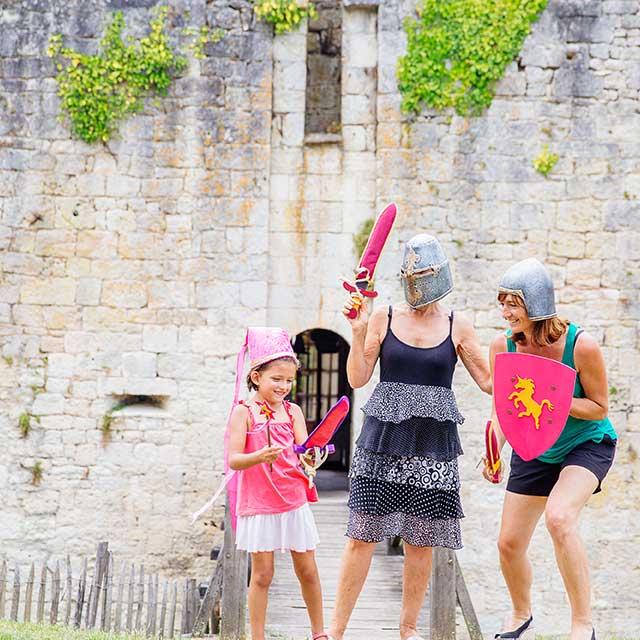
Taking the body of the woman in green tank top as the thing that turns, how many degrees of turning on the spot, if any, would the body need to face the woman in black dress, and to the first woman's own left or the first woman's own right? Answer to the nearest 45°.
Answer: approximately 45° to the first woman's own right

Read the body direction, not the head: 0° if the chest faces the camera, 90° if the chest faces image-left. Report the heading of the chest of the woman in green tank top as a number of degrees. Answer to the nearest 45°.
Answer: approximately 45°

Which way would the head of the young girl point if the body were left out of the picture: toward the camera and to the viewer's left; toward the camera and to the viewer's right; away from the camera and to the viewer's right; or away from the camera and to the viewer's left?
toward the camera and to the viewer's right

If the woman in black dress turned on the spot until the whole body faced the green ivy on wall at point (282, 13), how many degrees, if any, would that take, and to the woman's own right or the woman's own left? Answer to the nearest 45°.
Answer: approximately 180°

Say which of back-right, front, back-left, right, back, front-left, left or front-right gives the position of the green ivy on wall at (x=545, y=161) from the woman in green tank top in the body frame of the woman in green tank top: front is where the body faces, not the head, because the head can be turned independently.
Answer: back-right

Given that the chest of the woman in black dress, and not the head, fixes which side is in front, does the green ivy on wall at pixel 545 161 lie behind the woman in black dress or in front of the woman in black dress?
behind

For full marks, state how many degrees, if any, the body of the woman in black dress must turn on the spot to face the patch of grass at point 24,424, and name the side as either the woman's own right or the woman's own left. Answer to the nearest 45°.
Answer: approximately 135° to the woman's own right

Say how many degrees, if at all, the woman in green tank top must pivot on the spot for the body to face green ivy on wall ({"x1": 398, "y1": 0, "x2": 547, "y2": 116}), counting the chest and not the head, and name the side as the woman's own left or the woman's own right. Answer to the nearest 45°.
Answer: approximately 135° to the woman's own right

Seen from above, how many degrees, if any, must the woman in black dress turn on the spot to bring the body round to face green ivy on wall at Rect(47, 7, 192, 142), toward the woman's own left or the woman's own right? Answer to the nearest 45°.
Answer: approximately 135° to the woman's own right

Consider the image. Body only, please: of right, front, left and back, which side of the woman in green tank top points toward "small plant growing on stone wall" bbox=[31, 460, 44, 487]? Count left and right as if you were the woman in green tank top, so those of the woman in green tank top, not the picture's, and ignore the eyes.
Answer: right

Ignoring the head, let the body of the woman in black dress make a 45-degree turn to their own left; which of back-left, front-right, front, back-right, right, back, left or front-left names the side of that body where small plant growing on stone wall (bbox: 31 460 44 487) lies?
back

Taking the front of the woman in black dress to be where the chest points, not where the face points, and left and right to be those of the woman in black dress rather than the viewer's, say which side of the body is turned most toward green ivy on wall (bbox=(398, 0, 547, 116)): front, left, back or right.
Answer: back

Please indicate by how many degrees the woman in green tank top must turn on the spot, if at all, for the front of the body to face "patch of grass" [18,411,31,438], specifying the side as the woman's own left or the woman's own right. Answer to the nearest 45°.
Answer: approximately 90° to the woman's own right
